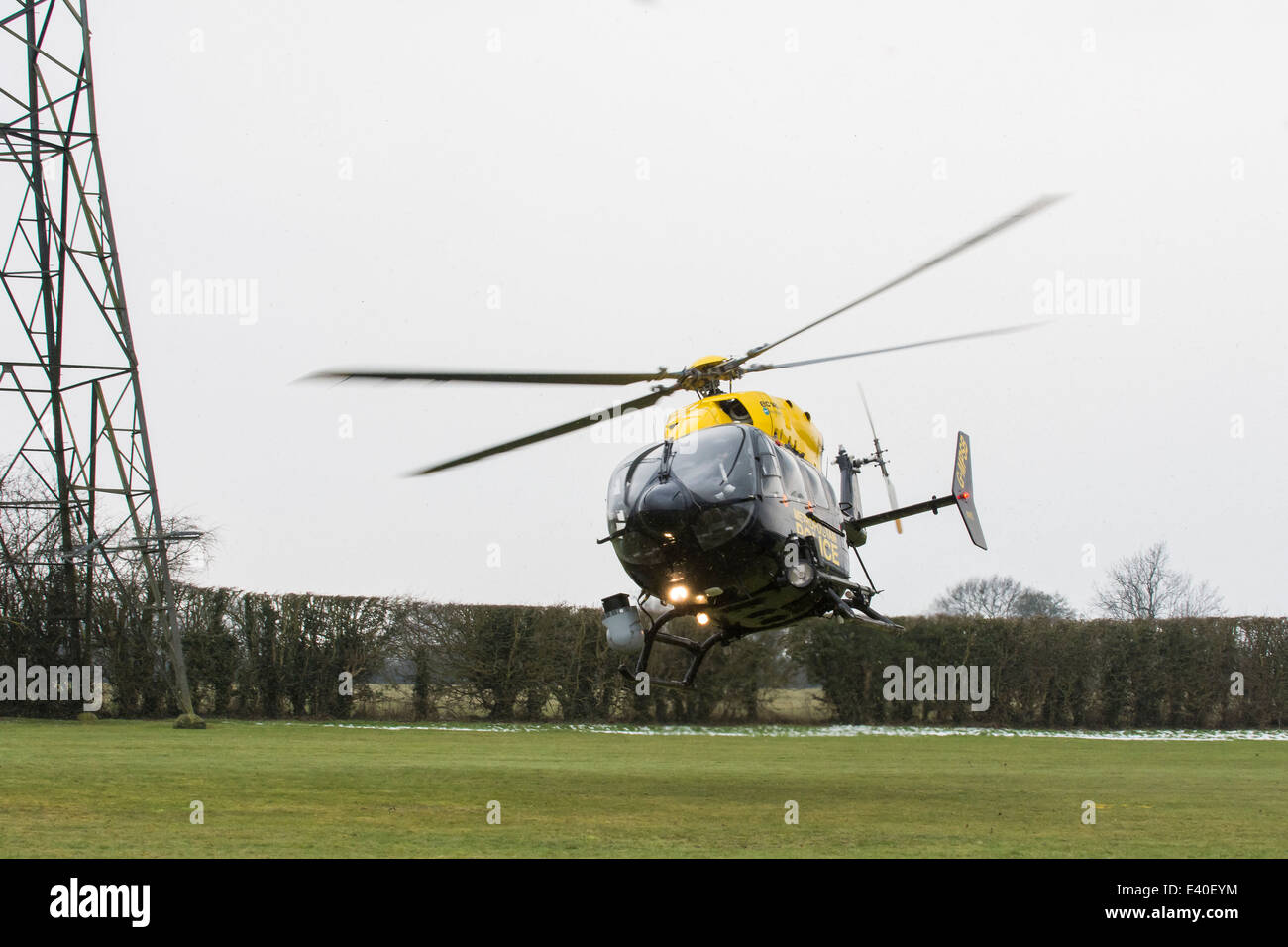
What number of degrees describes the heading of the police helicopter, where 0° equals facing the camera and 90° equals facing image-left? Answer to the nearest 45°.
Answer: approximately 45°
